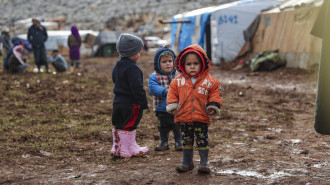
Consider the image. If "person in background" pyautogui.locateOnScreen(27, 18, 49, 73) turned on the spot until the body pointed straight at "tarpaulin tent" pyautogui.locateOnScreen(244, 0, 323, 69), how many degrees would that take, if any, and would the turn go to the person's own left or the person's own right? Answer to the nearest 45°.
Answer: approximately 90° to the person's own left

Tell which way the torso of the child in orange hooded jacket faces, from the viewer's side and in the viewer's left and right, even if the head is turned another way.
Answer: facing the viewer

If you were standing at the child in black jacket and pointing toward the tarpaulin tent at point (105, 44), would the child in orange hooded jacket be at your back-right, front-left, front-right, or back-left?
back-right

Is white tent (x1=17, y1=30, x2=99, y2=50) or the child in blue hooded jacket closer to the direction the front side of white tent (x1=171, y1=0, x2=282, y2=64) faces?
the child in blue hooded jacket

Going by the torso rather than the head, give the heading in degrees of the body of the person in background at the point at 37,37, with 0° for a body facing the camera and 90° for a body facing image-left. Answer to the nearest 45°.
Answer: approximately 0°

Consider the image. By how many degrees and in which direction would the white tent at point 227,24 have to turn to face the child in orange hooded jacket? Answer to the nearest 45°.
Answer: approximately 45° to its left

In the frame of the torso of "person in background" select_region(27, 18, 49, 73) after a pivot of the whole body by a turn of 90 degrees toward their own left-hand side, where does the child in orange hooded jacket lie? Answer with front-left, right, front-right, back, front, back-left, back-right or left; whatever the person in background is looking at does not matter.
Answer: right

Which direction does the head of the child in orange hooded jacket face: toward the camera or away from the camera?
toward the camera
